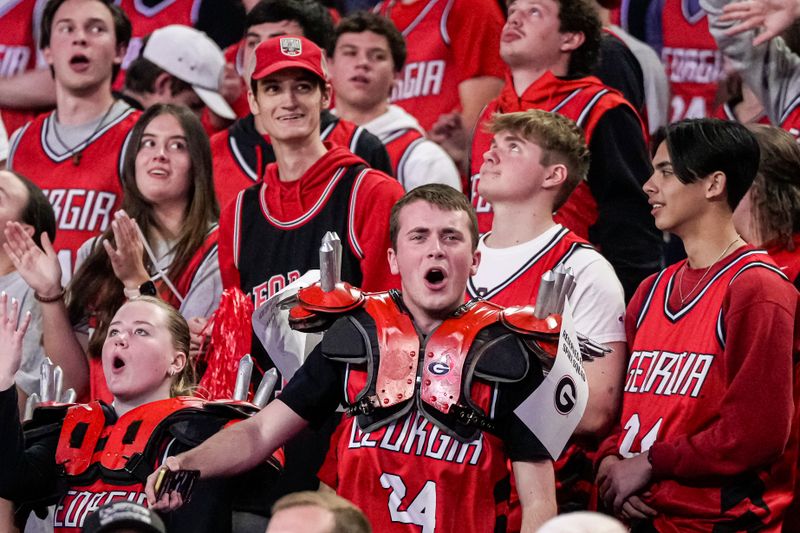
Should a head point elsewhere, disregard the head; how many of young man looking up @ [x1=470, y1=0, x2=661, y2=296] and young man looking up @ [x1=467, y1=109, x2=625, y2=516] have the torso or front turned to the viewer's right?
0

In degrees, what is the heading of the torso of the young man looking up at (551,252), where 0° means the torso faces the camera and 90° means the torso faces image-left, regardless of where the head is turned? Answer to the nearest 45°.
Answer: approximately 45°

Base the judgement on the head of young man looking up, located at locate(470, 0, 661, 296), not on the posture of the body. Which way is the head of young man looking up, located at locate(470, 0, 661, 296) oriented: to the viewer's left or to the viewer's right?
to the viewer's left

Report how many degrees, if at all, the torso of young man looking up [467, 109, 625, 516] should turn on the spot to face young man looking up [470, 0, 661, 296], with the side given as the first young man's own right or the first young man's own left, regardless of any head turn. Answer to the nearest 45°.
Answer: approximately 135° to the first young man's own right

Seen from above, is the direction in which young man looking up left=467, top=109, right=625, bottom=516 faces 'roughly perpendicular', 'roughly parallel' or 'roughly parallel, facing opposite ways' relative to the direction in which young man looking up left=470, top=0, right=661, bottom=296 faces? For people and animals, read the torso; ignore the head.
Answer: roughly parallel

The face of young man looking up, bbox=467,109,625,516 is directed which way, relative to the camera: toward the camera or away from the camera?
toward the camera

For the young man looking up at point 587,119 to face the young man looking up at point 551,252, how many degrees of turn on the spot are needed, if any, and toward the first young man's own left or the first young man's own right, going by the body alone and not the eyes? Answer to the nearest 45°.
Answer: approximately 45° to the first young man's own left
